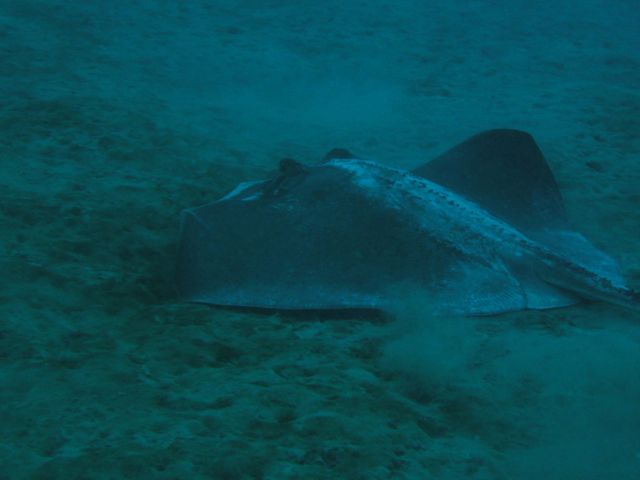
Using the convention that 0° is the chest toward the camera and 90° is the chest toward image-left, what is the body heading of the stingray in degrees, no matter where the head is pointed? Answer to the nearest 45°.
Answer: approximately 135°
